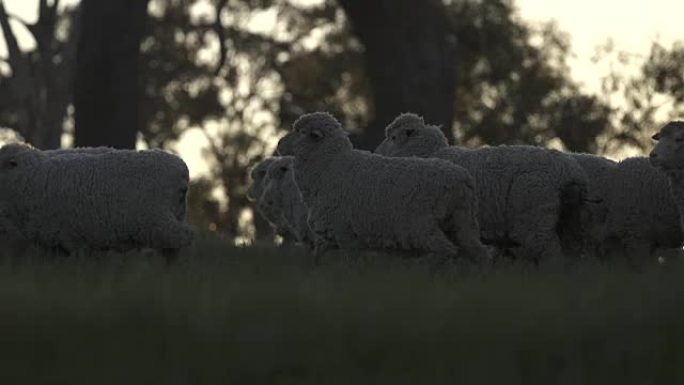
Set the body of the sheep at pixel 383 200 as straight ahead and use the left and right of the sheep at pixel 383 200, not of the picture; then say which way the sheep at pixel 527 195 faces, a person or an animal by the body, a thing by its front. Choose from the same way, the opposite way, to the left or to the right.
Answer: the same way

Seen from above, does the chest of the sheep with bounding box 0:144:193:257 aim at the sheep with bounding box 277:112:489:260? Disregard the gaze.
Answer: no

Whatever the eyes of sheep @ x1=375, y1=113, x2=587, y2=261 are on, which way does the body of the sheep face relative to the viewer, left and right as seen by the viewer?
facing to the left of the viewer

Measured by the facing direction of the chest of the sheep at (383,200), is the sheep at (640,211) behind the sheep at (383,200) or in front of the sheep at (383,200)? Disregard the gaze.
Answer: behind

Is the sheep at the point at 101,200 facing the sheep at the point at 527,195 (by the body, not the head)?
no

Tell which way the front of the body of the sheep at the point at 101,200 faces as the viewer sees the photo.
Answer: to the viewer's left

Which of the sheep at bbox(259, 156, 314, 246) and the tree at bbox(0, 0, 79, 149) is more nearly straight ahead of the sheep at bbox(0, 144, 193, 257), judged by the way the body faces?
the tree

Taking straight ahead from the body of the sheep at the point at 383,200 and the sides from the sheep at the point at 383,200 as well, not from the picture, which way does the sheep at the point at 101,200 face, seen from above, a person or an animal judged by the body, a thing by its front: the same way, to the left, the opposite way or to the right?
the same way

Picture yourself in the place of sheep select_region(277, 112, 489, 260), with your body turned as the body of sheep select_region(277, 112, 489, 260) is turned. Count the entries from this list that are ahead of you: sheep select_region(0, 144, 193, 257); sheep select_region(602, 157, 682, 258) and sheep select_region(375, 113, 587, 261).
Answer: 1

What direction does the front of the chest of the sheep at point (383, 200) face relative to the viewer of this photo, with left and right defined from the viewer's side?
facing to the left of the viewer

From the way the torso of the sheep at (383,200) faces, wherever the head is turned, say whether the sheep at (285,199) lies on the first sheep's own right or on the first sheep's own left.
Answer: on the first sheep's own right

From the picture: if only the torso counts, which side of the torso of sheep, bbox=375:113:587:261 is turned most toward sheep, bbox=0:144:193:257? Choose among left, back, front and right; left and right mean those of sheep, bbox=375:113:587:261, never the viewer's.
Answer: front

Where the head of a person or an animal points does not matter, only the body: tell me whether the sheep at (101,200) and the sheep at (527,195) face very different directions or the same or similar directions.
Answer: same or similar directions

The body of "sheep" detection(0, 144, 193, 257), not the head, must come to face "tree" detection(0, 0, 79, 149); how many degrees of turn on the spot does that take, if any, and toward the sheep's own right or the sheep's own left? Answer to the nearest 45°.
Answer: approximately 90° to the sheep's own right

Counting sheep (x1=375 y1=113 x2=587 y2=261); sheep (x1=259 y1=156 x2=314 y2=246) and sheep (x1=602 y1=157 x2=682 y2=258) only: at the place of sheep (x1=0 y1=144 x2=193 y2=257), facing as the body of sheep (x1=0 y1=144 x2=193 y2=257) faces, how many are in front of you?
0

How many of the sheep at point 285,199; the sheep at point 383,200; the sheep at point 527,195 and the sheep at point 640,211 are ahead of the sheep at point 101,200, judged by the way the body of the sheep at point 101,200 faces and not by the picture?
0

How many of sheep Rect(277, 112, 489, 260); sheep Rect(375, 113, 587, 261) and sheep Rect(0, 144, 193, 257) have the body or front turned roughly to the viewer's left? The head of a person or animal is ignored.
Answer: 3

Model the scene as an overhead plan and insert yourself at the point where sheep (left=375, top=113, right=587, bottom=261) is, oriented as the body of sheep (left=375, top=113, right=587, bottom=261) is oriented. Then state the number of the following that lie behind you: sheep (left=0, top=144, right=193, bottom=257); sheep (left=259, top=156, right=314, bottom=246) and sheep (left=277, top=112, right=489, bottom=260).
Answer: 0

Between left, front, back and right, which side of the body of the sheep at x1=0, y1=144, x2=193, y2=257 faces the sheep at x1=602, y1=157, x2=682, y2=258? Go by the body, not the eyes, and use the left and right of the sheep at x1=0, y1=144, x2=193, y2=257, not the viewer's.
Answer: back

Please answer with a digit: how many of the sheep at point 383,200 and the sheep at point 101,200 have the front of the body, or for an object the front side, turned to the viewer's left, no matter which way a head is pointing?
2
